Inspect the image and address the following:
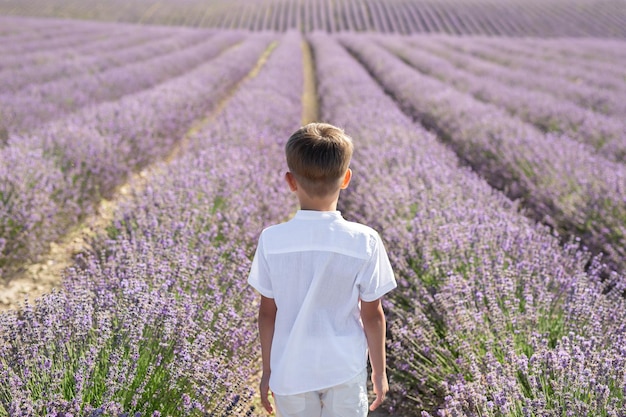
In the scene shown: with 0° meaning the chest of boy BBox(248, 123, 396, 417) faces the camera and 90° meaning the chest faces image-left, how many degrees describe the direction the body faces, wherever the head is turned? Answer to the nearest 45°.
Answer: approximately 180°

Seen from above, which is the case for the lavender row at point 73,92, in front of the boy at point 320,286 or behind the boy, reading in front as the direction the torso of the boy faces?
in front

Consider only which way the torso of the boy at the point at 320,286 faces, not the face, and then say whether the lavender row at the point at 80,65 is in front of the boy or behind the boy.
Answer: in front

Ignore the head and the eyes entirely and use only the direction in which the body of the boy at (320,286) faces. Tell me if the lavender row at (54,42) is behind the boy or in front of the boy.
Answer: in front

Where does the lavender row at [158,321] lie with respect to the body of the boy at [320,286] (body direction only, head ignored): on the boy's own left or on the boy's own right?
on the boy's own left

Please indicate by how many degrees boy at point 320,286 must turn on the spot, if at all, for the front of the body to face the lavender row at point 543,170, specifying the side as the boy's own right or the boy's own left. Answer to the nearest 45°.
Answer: approximately 45° to the boy's own right
